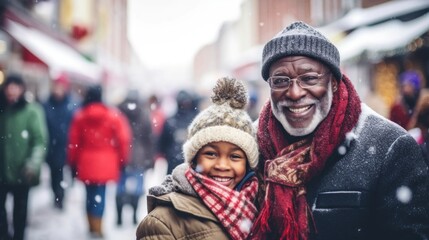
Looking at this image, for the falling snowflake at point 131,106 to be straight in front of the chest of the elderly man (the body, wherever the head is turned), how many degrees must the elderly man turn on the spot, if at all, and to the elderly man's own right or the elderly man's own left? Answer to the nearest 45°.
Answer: approximately 90° to the elderly man's own right

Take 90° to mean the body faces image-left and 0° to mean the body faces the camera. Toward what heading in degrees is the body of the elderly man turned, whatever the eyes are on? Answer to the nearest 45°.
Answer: approximately 45°

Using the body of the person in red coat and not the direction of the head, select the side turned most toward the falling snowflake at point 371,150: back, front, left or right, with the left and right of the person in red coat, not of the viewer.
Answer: back

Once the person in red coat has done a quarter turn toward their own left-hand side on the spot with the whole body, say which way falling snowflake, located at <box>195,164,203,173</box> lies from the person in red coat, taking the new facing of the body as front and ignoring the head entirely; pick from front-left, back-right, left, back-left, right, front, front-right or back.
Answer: left

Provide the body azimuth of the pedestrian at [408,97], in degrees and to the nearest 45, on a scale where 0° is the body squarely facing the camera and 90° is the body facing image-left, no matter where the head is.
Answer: approximately 45°

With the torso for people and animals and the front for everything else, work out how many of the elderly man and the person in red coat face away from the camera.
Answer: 1

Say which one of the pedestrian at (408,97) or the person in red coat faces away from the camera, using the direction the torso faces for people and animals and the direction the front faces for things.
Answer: the person in red coat

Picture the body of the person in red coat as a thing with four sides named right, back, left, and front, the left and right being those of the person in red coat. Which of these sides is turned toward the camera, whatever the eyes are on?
back

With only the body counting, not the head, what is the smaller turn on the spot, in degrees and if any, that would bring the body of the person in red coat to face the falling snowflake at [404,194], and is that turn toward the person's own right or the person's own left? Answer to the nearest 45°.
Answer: approximately 180°

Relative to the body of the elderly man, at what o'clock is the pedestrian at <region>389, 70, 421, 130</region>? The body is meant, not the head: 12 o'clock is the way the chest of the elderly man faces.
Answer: The pedestrian is roughly at 5 o'clock from the elderly man.
